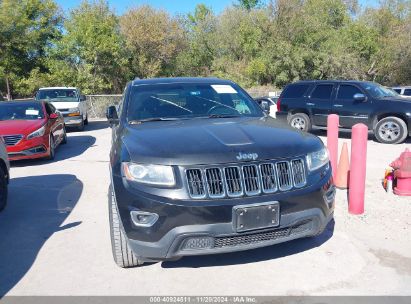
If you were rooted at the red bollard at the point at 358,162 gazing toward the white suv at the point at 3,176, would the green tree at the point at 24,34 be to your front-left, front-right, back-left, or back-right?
front-right

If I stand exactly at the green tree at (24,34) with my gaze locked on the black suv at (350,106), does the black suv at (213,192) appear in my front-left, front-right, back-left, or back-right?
front-right

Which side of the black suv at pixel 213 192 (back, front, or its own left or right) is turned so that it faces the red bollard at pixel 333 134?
left

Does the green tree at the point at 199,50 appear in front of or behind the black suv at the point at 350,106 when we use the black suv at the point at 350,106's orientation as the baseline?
behind

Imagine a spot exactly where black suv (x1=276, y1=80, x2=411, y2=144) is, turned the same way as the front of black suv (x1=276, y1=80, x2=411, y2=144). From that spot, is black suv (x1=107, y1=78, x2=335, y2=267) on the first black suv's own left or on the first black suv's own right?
on the first black suv's own right

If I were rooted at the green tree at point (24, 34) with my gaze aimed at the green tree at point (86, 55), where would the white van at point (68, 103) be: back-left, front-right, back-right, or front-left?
front-right

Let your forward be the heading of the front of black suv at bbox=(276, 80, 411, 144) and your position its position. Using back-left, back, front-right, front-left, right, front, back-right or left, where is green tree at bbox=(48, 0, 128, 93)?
back

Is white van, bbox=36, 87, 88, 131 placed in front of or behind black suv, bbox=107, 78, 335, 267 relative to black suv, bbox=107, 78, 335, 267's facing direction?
behind

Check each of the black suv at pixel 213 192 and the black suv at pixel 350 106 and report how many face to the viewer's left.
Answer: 0

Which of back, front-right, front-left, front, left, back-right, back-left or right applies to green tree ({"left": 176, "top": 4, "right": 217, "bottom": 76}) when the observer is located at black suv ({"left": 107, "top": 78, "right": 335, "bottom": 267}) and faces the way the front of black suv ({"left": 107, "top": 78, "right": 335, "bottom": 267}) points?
back-left
